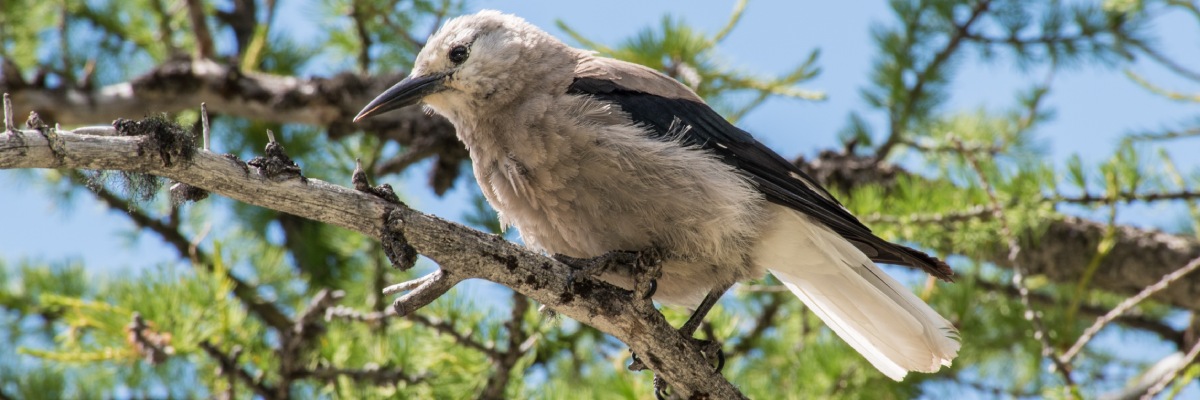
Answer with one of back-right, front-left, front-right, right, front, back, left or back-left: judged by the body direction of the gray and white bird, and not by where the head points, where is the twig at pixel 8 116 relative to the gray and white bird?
front-left

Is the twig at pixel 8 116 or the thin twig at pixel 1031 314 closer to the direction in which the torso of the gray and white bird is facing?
the twig

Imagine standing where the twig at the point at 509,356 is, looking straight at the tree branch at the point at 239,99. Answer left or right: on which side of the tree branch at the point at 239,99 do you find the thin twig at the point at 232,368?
left

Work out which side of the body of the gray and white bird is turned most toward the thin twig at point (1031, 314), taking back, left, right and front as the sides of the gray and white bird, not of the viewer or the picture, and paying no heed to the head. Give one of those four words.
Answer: back

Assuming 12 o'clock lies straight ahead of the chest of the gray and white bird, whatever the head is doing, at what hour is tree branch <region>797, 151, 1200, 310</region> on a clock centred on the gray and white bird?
The tree branch is roughly at 5 o'clock from the gray and white bird.

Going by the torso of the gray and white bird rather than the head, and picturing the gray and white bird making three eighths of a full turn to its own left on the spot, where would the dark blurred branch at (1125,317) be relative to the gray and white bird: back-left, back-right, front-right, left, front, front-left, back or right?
left

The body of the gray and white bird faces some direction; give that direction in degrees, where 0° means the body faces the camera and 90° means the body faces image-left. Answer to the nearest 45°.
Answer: approximately 90°

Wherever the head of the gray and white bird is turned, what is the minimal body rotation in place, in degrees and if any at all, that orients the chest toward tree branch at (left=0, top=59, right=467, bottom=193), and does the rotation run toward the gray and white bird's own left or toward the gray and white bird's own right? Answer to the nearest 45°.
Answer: approximately 45° to the gray and white bird's own right

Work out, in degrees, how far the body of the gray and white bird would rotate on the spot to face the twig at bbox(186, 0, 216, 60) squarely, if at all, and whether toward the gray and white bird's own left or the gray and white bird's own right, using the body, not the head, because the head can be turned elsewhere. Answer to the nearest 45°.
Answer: approximately 45° to the gray and white bird's own right

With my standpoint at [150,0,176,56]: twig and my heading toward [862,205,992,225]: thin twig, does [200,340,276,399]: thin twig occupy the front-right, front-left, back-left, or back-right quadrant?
front-right

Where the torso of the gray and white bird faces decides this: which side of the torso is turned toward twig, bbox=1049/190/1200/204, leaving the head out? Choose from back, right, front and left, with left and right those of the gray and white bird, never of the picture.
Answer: back
